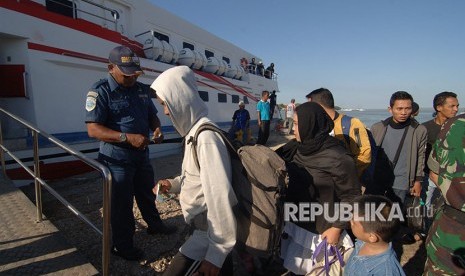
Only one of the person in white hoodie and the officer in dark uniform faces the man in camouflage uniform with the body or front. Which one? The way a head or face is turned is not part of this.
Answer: the officer in dark uniform

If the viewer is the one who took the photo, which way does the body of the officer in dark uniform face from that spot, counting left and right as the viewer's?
facing the viewer and to the right of the viewer

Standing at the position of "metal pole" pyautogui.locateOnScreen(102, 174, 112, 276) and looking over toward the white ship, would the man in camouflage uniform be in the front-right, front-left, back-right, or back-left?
back-right

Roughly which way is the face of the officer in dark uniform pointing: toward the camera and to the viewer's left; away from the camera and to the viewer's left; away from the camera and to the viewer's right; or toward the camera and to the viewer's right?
toward the camera and to the viewer's right

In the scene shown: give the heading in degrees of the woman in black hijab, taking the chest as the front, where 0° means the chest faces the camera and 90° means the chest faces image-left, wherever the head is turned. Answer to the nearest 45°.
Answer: approximately 90°

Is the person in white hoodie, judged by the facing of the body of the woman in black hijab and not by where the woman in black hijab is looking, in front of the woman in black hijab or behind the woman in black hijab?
in front
